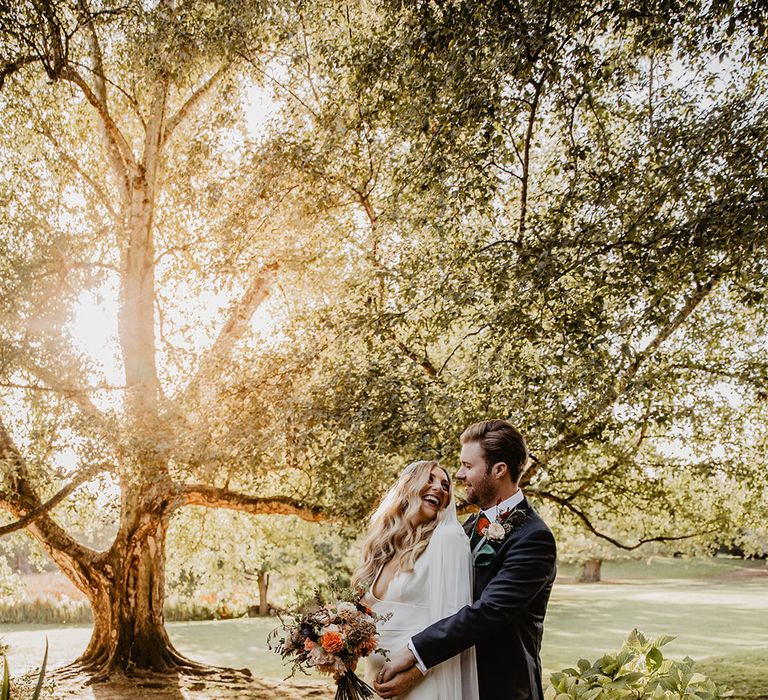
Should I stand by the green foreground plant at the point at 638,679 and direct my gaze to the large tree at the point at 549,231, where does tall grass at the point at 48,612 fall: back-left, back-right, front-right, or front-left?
front-left

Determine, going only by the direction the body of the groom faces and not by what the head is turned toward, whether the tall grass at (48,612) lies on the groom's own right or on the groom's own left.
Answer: on the groom's own right

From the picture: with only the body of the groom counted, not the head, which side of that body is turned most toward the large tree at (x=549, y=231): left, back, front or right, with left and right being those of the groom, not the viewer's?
right

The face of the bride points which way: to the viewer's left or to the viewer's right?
to the viewer's right

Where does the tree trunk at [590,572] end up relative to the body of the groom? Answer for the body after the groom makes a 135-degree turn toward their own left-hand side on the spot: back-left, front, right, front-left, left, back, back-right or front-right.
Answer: back-left

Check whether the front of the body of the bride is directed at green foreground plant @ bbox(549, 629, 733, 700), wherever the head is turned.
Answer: no

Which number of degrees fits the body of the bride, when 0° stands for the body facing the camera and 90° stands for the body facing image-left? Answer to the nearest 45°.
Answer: approximately 45°

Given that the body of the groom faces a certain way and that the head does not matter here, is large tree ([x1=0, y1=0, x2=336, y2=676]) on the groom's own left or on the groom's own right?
on the groom's own right

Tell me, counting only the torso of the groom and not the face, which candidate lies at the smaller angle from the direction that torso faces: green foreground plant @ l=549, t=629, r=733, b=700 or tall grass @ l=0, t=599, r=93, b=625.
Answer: the tall grass

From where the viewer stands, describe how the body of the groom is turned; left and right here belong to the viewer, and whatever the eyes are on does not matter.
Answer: facing to the left of the viewer

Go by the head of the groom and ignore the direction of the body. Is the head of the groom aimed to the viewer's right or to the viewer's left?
to the viewer's left

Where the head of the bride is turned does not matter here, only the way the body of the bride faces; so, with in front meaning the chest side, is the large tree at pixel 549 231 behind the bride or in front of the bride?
behind
